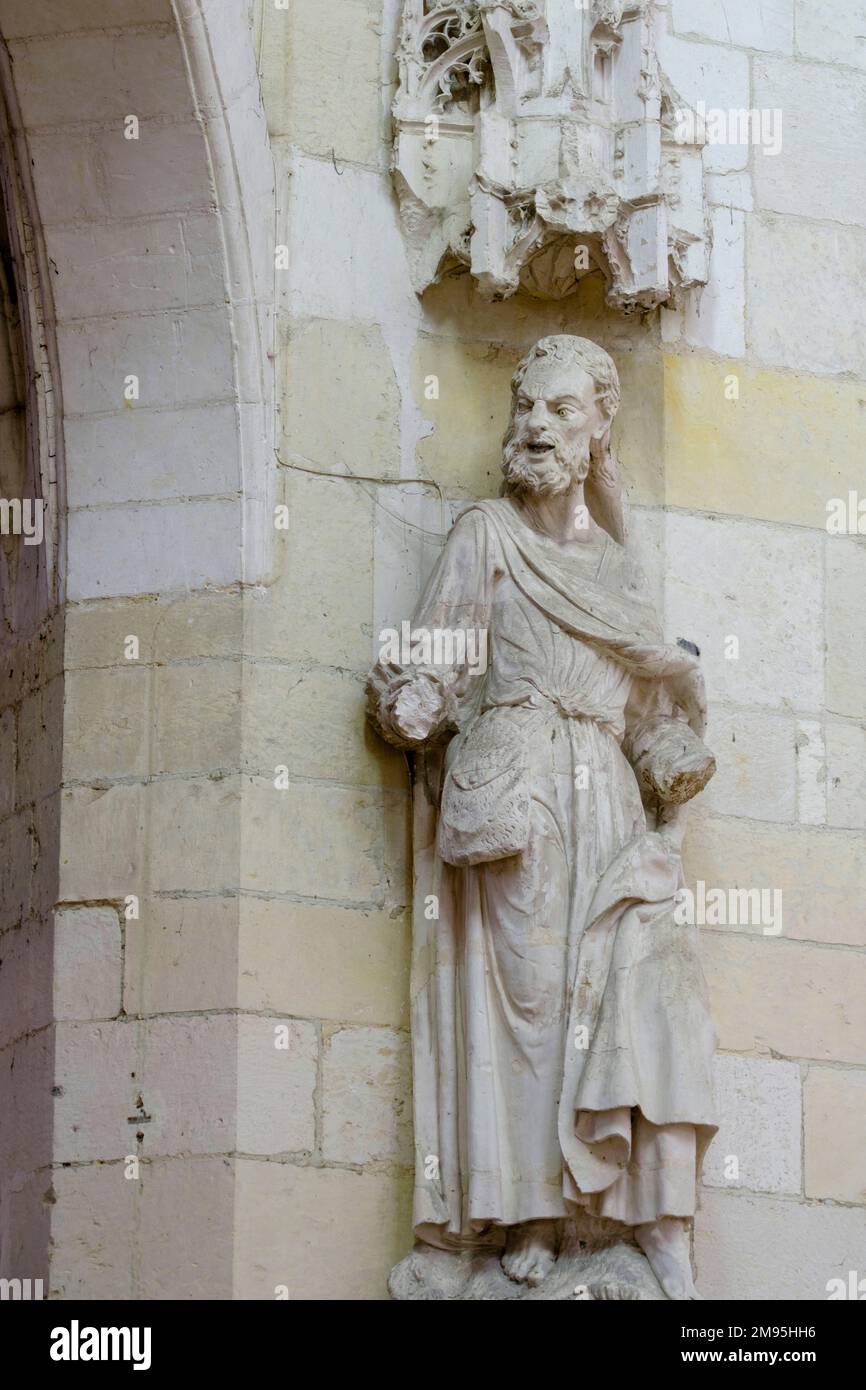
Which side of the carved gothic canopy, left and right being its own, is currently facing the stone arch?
right

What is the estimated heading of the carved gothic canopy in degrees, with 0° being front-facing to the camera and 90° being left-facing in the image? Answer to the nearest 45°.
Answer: approximately 0°

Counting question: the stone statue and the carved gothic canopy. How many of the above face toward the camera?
2
